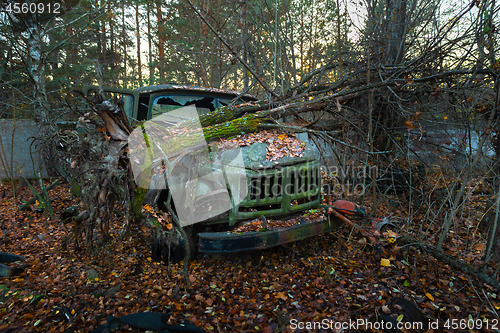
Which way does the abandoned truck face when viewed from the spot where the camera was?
facing the viewer and to the right of the viewer
